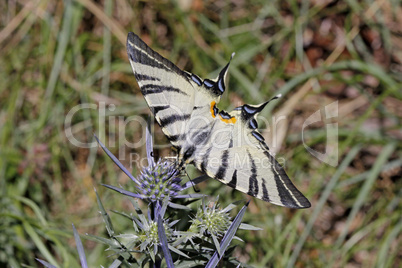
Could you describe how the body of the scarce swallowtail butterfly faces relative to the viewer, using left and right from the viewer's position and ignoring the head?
facing the viewer and to the left of the viewer
